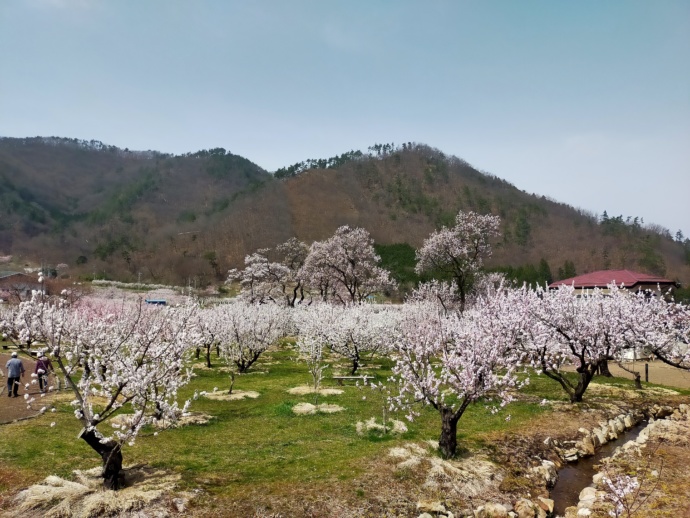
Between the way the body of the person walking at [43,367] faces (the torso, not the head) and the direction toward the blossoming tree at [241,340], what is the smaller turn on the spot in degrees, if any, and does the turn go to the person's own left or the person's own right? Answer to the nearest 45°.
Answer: approximately 45° to the person's own right

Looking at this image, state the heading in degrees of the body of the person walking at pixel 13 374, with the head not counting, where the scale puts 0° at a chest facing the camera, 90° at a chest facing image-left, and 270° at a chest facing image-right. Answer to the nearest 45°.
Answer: approximately 180°

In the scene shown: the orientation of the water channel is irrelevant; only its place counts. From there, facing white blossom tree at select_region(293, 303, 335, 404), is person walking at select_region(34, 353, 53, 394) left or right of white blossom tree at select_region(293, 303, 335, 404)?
left

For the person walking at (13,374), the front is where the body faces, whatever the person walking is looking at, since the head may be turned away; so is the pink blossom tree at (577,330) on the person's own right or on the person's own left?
on the person's own right

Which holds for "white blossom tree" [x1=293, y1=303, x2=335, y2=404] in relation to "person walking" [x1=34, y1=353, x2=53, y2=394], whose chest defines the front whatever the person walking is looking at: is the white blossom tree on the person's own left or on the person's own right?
on the person's own right

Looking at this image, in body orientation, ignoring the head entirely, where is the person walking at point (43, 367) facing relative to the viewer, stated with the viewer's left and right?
facing away from the viewer

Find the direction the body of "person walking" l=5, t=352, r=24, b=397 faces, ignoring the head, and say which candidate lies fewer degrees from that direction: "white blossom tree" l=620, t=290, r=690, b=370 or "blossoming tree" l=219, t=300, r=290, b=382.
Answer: the blossoming tree
